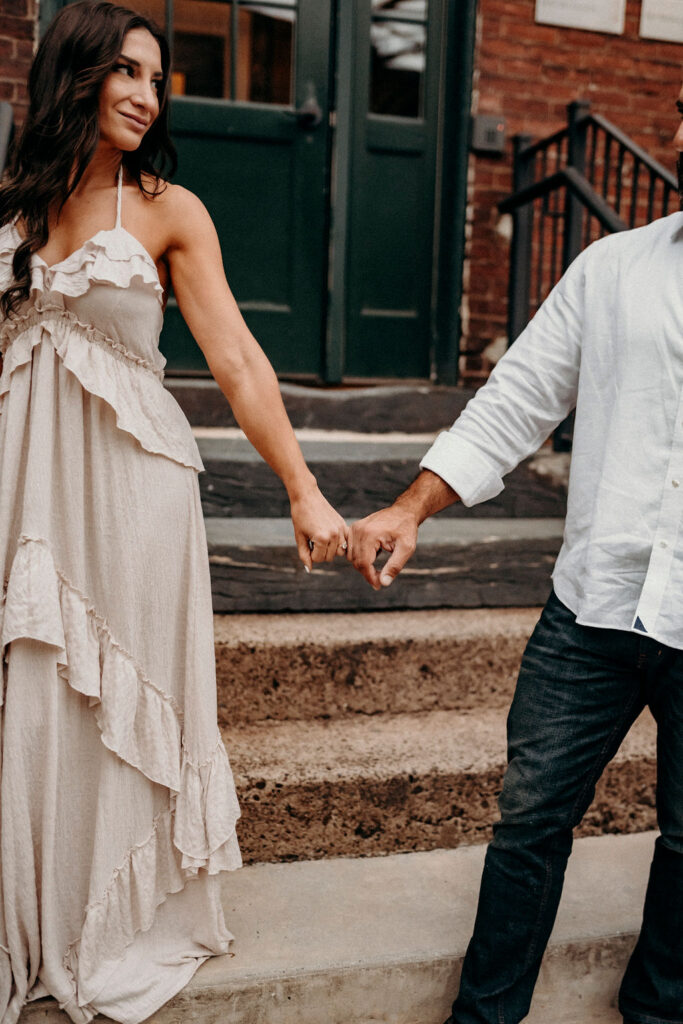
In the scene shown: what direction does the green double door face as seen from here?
toward the camera

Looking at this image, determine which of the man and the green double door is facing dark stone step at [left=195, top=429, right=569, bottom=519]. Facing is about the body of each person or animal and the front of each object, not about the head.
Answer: the green double door

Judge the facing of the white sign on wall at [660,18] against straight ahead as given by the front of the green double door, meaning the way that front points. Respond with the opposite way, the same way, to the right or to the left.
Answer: the same way

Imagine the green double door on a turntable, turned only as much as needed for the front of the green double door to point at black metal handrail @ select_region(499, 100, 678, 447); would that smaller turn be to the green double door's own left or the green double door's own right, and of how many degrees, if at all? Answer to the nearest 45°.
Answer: approximately 90° to the green double door's own left

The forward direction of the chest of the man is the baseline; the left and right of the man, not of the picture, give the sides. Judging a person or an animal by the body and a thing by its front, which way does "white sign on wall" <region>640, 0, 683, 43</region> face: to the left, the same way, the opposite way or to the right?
the same way

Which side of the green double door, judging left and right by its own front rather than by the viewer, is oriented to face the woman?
front

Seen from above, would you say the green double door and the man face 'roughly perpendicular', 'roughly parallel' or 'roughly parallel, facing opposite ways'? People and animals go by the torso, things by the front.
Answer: roughly parallel

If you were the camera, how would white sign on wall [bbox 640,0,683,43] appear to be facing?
facing the viewer

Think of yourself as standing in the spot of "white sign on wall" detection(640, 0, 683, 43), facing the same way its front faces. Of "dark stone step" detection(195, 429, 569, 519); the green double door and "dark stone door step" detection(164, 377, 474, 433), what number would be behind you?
0

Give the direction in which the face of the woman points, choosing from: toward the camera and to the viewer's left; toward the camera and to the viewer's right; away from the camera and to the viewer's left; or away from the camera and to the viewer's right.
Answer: toward the camera and to the viewer's right

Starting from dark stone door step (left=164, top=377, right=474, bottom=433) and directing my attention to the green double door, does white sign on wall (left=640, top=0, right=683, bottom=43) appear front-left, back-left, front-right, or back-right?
front-right

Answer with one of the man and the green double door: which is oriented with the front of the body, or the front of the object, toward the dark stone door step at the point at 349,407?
the green double door

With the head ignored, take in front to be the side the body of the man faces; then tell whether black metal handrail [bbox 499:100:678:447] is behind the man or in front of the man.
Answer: behind

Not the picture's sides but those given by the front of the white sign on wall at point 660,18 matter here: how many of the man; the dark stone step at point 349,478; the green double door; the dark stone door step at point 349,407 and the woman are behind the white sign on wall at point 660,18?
0

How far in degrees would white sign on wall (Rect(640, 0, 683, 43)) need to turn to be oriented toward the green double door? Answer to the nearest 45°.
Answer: approximately 45° to its right

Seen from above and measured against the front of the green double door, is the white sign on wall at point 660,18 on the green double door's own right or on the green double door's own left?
on the green double door's own left
